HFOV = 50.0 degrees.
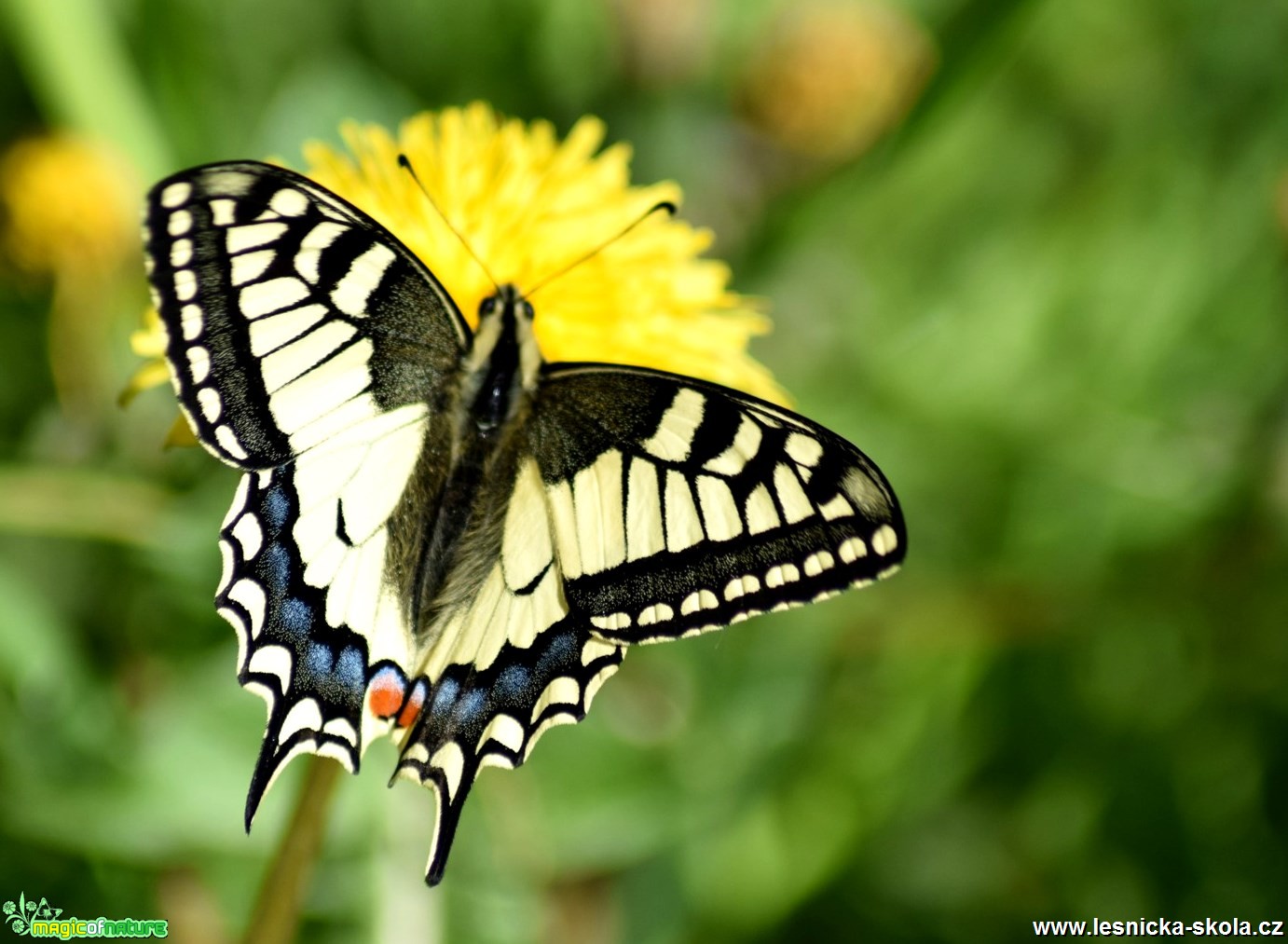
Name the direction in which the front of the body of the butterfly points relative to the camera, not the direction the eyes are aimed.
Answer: away from the camera
